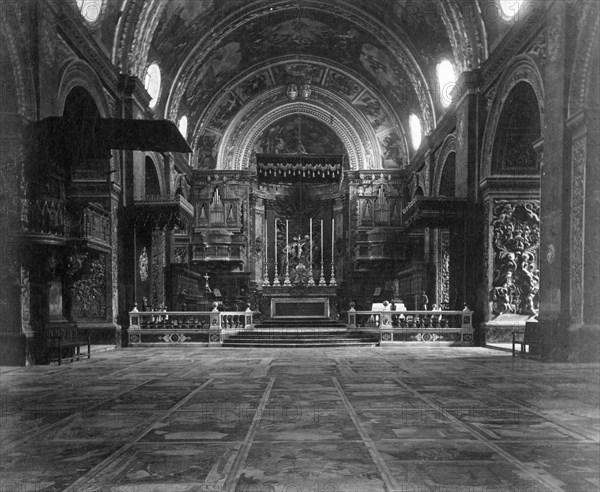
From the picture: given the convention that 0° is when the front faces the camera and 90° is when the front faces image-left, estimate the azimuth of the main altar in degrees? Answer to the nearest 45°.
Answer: approximately 0°

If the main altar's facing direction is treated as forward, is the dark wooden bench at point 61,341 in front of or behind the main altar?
in front

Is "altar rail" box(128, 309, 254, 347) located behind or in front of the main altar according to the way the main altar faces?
in front
